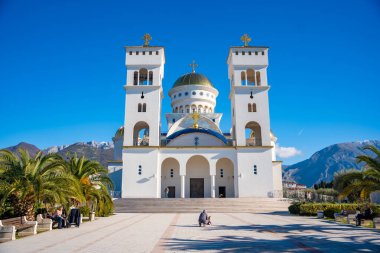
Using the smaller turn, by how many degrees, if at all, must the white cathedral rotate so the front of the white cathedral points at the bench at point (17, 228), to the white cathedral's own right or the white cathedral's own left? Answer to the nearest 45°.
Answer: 0° — it already faces it

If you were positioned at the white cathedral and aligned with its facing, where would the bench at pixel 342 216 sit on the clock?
The bench is roughly at 11 o'clock from the white cathedral.

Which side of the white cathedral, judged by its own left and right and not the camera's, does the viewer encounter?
front

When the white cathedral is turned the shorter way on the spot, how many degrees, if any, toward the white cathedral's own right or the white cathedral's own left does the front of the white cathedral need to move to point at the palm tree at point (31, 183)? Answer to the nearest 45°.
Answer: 0° — it already faces it

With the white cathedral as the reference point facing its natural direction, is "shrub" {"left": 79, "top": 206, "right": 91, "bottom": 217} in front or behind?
in front

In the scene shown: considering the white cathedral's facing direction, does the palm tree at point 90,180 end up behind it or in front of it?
in front

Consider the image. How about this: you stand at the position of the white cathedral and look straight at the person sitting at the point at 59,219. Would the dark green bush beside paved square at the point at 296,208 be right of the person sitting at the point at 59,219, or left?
left

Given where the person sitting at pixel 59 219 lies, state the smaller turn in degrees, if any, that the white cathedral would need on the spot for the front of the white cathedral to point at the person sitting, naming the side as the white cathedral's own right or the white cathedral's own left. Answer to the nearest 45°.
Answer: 0° — it already faces them

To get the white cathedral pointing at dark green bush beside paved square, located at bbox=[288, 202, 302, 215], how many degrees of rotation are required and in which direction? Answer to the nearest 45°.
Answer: approximately 45° to its left
